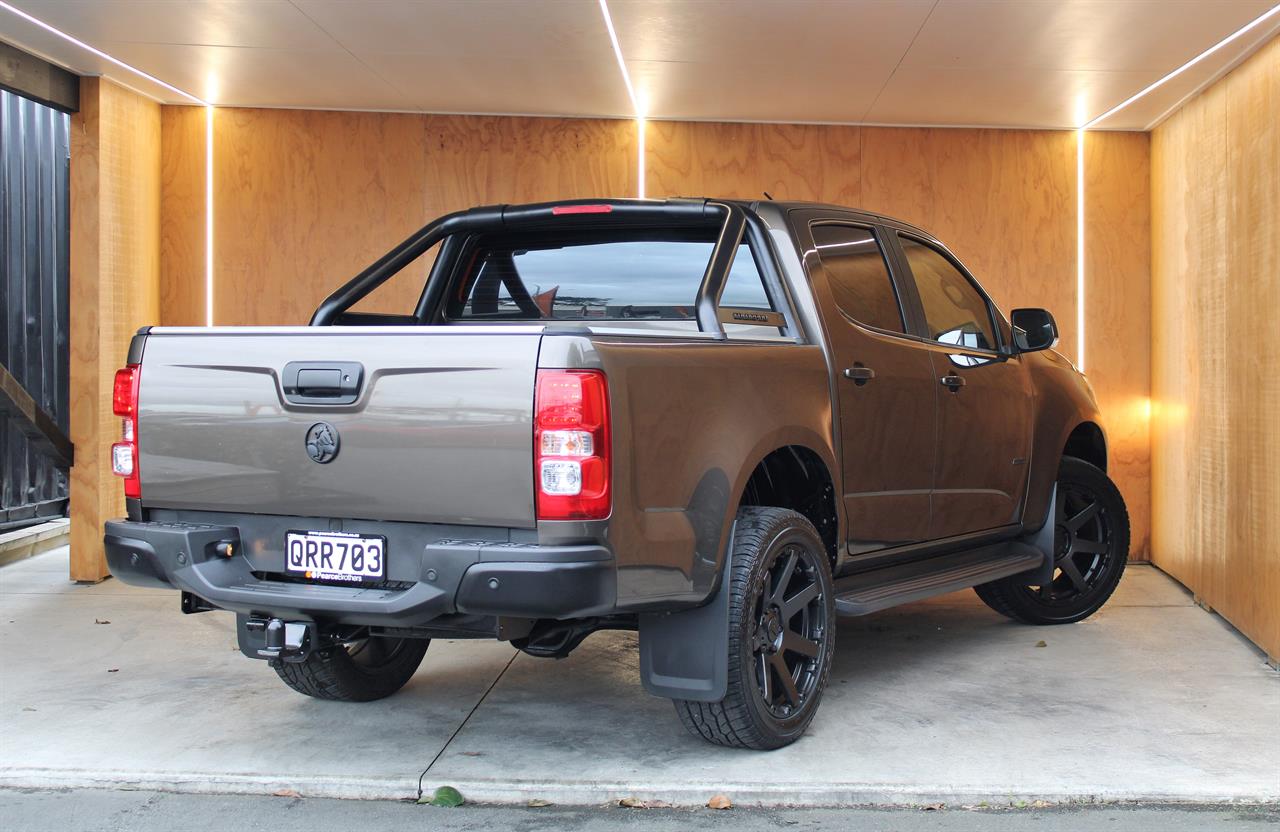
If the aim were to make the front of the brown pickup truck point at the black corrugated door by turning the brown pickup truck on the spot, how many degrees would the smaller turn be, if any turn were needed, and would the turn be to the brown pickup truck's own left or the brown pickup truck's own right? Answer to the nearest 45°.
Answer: approximately 90° to the brown pickup truck's own left

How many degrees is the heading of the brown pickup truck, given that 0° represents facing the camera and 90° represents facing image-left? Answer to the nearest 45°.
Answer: approximately 225°
